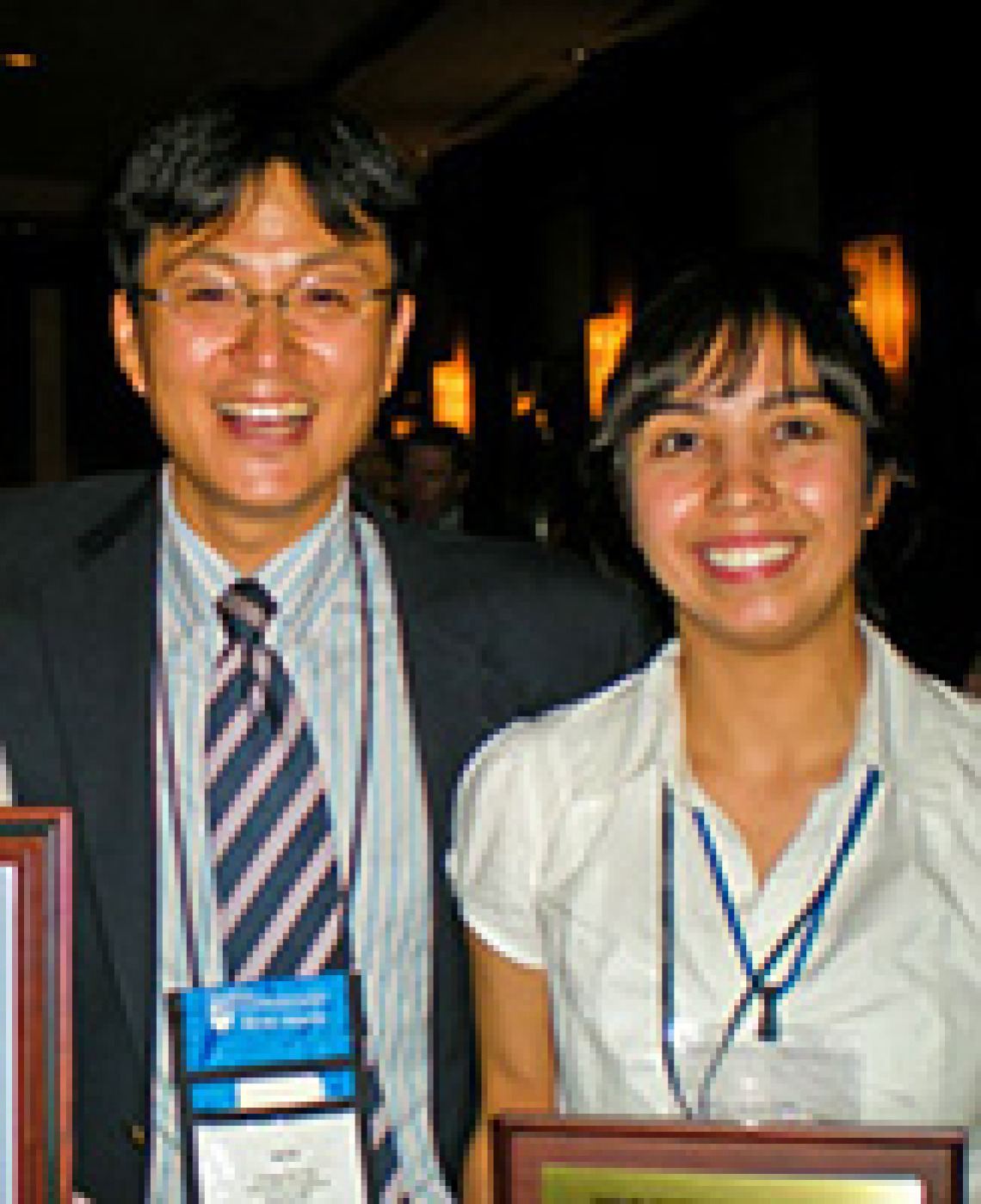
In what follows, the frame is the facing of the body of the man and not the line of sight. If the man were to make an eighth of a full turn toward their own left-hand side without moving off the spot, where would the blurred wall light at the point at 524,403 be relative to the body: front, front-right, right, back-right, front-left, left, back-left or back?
back-left

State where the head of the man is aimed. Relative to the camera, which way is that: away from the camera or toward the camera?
toward the camera

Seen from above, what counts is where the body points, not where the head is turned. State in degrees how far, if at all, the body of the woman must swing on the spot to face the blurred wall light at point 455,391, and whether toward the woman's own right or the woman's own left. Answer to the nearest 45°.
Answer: approximately 180°

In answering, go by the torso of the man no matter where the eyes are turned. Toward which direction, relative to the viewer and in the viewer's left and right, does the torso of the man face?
facing the viewer

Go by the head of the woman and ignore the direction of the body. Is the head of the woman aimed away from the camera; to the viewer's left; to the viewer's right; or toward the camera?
toward the camera

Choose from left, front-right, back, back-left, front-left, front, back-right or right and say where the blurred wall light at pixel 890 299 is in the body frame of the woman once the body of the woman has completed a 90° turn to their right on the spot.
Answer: right

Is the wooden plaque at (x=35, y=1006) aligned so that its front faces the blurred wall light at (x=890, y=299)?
no

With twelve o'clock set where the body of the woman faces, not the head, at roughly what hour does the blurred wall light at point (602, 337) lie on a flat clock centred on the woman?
The blurred wall light is roughly at 6 o'clock from the woman.

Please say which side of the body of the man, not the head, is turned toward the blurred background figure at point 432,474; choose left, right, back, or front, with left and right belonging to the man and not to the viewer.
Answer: back

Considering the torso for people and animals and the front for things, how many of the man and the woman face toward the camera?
2

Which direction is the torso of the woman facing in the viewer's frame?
toward the camera

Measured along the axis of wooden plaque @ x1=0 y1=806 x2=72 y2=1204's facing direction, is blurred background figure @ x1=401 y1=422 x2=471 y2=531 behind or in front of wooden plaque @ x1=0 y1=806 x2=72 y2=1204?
behind

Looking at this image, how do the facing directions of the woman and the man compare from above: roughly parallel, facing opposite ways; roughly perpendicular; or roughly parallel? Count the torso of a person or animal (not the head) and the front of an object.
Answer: roughly parallel
